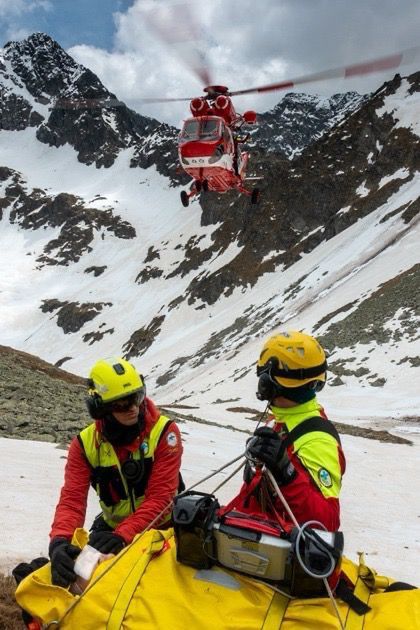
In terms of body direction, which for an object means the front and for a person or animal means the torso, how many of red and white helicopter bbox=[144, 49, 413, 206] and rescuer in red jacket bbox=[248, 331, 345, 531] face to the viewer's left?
1

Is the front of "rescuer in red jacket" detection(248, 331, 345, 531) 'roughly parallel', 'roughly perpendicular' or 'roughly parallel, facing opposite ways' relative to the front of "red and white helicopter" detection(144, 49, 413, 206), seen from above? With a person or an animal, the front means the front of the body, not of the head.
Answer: roughly perpendicular

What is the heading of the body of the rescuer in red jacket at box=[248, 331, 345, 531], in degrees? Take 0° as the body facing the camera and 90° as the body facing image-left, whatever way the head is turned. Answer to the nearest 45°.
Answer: approximately 90°

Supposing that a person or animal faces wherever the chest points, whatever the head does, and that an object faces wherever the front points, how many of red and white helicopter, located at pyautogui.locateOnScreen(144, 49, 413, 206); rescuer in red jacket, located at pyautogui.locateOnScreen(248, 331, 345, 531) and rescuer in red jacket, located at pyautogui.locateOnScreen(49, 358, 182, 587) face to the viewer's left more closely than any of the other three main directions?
1

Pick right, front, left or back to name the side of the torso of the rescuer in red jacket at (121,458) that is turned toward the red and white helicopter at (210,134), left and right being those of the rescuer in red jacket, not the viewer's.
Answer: back

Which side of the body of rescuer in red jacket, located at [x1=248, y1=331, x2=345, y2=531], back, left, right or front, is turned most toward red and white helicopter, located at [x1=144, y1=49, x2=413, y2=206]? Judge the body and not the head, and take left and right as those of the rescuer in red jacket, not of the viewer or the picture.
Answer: right

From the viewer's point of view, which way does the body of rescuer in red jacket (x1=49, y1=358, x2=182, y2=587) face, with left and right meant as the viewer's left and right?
facing the viewer

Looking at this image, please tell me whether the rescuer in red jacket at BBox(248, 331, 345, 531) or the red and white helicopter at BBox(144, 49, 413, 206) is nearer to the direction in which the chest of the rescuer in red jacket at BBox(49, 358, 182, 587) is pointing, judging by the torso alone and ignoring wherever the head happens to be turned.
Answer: the rescuer in red jacket

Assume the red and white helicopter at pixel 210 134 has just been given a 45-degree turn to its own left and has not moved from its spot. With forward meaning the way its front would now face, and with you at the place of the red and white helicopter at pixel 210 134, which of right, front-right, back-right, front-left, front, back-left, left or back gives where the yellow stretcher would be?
front-right

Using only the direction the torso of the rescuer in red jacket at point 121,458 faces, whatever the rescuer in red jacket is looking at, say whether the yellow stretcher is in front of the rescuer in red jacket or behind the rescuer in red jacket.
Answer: in front

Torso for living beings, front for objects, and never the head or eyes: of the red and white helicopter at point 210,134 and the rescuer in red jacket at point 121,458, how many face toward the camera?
2

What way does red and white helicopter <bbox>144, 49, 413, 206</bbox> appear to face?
toward the camera

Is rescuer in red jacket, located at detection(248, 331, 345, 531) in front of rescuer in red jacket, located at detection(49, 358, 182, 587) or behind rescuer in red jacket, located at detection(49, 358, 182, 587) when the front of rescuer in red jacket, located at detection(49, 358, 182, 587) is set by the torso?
in front
